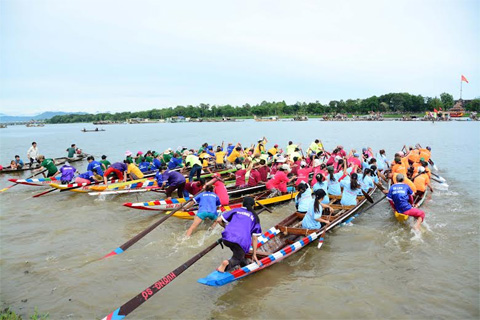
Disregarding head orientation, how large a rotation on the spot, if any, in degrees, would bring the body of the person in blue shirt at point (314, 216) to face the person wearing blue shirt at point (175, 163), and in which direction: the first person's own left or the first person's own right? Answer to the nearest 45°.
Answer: approximately 90° to the first person's own left

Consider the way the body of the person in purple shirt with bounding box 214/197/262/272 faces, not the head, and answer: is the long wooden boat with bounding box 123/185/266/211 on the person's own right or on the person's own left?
on the person's own left

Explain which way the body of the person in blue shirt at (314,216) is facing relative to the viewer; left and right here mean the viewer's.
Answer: facing away from the viewer and to the right of the viewer

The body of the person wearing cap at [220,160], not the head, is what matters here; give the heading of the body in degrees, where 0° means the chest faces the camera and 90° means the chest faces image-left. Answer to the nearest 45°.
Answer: approximately 225°

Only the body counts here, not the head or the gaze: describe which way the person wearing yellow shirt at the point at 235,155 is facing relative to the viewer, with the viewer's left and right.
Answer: facing away from the viewer and to the right of the viewer

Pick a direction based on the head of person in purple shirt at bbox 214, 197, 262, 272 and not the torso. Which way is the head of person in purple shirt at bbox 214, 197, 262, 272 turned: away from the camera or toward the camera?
away from the camera

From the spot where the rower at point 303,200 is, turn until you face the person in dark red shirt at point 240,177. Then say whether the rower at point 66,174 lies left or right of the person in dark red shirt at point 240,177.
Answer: left

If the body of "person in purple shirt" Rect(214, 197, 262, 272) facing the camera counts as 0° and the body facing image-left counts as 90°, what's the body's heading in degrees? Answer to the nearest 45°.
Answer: approximately 225°
